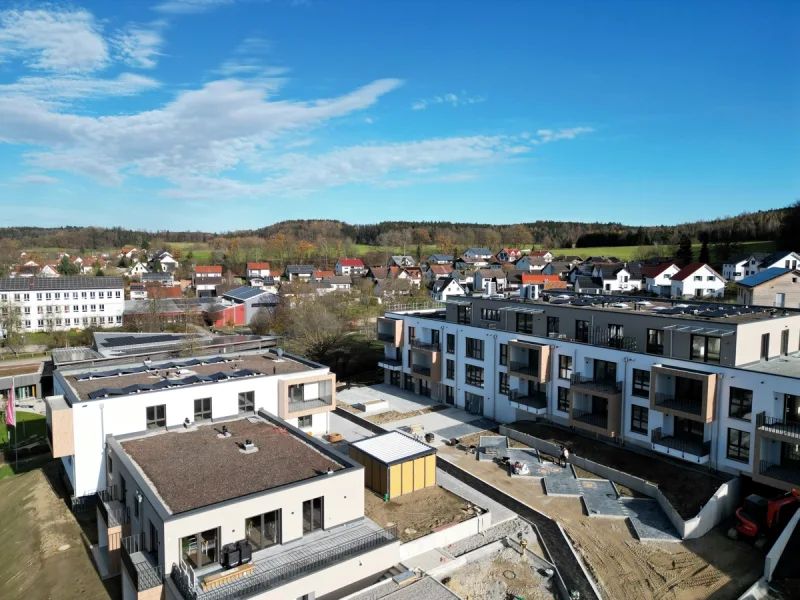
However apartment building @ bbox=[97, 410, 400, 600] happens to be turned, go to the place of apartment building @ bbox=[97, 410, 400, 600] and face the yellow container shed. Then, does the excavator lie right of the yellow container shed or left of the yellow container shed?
right

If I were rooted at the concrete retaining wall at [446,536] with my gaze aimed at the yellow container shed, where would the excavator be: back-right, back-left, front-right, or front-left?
back-right

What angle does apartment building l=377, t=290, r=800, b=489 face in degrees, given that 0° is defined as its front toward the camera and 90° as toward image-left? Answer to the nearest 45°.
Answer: approximately 45°

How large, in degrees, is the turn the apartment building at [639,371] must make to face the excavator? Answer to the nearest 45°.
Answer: approximately 90° to its left

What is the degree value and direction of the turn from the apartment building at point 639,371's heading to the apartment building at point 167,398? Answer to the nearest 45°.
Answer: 0° — it already faces it
